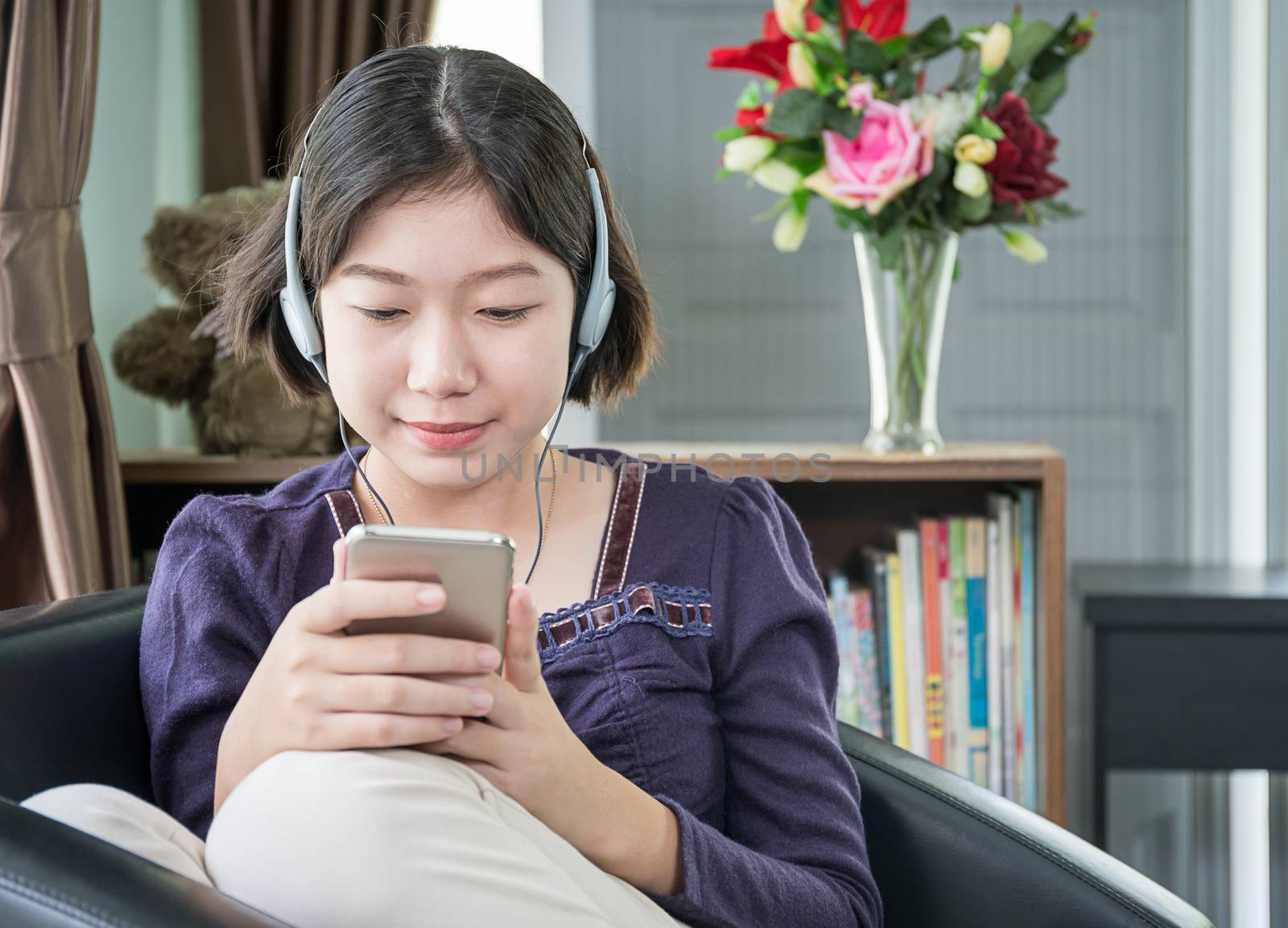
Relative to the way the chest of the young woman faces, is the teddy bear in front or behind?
behind

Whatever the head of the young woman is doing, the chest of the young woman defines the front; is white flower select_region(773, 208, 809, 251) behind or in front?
behind

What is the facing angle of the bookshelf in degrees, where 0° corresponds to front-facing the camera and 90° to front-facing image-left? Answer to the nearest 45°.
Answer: approximately 0°

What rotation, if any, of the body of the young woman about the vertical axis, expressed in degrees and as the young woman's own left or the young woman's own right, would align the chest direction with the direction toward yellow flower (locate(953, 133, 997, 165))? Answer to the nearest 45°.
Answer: approximately 135° to the young woman's own left

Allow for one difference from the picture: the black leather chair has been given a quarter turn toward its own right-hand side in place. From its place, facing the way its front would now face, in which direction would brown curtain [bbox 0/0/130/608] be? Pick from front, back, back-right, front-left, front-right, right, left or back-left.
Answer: right

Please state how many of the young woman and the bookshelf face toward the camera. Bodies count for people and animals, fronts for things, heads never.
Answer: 2

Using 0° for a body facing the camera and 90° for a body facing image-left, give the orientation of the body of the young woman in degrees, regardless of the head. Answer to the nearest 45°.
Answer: approximately 0°

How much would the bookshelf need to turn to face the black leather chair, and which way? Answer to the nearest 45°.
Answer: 0° — it already faces it

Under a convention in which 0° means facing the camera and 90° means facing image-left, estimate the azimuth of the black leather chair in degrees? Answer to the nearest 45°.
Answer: approximately 315°
